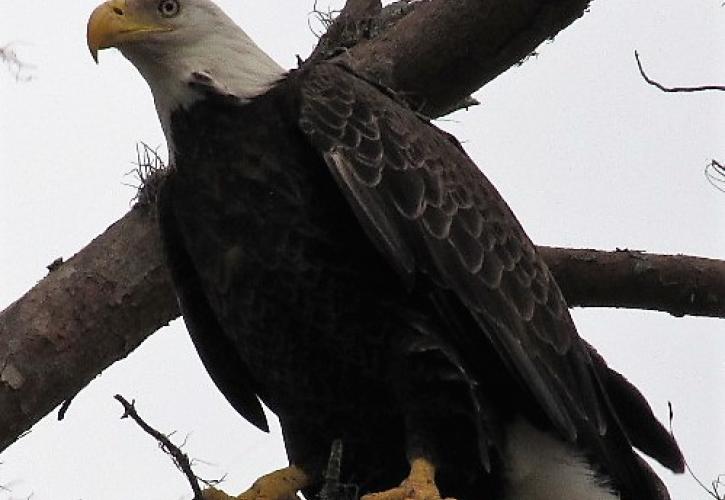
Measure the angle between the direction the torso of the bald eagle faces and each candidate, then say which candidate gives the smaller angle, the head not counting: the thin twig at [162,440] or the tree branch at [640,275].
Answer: the thin twig

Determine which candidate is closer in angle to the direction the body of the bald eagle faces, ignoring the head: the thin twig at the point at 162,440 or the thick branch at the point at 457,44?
the thin twig

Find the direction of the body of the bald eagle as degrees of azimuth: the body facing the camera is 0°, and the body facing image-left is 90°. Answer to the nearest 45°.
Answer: approximately 45°

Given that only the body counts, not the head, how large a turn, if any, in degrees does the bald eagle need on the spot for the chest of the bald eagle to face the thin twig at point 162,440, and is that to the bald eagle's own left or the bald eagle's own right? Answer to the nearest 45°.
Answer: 0° — it already faces it

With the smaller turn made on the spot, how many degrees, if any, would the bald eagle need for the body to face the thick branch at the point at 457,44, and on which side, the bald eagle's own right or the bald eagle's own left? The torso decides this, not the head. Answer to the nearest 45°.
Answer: approximately 180°

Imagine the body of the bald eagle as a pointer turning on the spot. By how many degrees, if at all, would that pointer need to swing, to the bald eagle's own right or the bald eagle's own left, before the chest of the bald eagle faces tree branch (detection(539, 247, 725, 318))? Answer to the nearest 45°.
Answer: approximately 180°
